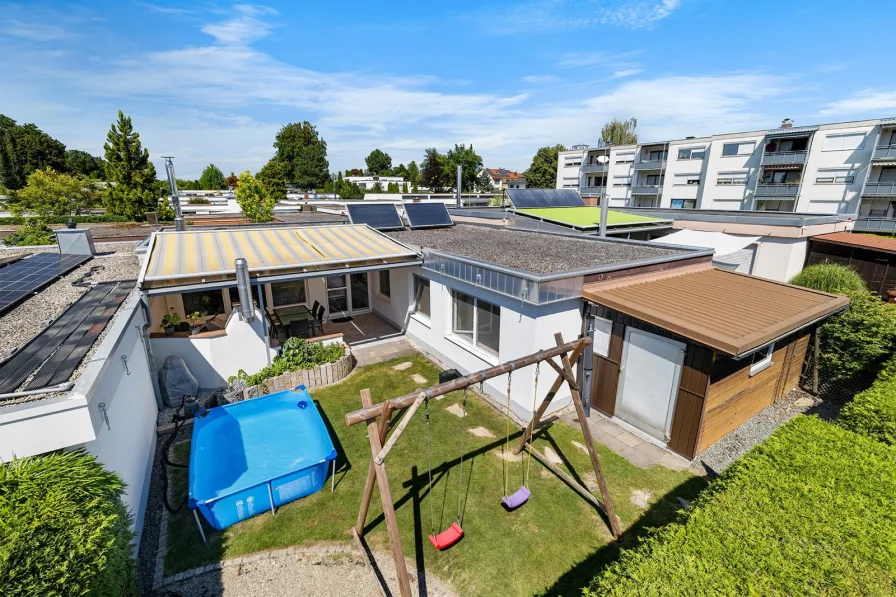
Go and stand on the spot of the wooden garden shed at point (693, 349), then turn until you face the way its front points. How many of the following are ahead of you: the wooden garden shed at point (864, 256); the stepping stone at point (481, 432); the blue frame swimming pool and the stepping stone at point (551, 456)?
3

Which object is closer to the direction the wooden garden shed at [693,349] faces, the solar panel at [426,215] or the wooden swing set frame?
the wooden swing set frame

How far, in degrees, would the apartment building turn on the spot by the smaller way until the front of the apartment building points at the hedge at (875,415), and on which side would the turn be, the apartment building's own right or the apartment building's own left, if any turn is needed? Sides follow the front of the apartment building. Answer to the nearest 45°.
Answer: approximately 45° to the apartment building's own left

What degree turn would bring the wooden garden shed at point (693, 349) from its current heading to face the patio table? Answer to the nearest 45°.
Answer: approximately 45° to its right

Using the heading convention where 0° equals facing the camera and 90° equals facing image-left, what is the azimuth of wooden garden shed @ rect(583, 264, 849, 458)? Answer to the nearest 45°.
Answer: approximately 45°

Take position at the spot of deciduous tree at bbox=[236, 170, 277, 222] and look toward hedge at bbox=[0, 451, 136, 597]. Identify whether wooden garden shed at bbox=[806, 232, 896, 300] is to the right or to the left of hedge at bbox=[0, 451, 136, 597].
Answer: left

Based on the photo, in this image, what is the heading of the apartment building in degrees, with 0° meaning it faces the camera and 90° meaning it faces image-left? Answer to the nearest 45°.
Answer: approximately 45°

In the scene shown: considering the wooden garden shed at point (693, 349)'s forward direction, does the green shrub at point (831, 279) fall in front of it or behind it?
behind

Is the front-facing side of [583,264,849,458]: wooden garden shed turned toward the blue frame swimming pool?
yes

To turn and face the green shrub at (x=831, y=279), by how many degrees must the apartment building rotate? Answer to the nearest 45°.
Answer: approximately 45° to its left

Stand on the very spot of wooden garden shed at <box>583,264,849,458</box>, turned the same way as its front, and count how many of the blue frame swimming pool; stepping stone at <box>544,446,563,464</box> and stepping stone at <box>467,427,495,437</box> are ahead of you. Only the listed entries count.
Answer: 3

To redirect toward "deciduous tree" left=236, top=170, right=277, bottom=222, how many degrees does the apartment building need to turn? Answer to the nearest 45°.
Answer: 0° — it already faces it
